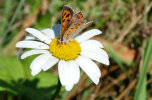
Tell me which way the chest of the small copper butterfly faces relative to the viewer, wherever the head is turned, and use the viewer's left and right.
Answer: facing the viewer and to the left of the viewer
